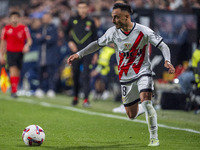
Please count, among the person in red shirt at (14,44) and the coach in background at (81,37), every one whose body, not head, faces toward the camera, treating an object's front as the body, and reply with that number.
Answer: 2

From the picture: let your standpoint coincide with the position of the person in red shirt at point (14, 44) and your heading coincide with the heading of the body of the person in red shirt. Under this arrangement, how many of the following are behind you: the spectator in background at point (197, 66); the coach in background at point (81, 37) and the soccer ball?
0

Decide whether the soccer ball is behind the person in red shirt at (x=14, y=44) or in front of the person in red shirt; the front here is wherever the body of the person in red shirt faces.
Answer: in front

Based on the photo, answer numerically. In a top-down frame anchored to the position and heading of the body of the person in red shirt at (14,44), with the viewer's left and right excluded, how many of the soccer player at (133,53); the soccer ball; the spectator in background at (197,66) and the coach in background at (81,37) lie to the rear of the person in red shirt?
0

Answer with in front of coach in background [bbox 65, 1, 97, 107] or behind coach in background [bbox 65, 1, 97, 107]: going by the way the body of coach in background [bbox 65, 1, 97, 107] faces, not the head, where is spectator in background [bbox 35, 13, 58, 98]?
behind

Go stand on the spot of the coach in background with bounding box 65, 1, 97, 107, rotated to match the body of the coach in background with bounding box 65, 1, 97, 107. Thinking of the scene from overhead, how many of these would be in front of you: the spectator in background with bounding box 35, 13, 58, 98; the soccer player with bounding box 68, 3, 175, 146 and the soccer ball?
2

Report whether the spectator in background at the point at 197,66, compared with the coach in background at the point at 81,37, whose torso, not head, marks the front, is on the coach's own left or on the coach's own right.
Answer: on the coach's own left

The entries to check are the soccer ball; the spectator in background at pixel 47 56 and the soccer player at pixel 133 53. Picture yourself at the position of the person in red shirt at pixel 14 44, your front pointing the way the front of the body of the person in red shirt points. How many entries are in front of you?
2

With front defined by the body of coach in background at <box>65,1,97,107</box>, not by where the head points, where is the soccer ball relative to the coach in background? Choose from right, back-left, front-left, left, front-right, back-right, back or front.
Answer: front

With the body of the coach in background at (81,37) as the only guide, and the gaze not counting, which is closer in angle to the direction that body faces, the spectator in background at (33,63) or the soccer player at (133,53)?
the soccer player

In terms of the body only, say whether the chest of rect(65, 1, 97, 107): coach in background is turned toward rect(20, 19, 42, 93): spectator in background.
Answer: no

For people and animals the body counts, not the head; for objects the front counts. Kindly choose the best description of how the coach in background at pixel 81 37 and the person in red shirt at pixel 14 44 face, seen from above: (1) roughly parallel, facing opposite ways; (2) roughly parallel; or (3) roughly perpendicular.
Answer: roughly parallel

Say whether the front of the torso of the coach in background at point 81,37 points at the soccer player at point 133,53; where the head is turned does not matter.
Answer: yes

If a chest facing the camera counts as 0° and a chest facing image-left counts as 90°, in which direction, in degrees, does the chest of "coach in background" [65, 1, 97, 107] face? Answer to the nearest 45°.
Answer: approximately 0°

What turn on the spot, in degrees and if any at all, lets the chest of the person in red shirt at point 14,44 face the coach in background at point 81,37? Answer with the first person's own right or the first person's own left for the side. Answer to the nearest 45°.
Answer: approximately 45° to the first person's own left

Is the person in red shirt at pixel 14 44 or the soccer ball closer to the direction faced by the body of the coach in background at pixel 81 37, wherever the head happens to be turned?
the soccer ball

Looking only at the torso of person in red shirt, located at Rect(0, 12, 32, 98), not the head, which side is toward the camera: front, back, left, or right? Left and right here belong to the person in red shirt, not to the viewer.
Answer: front

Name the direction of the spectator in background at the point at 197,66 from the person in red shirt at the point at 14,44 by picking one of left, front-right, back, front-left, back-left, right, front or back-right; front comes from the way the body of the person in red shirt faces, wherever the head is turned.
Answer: front-left
